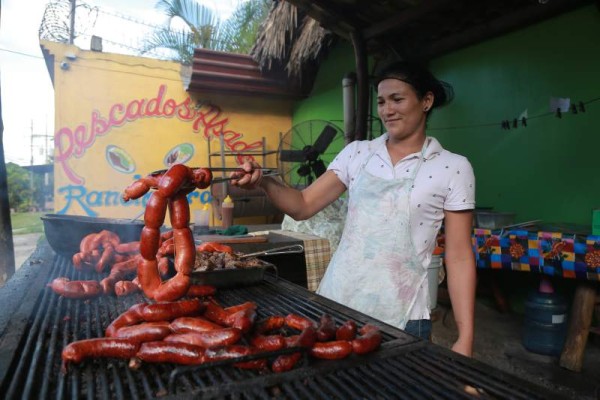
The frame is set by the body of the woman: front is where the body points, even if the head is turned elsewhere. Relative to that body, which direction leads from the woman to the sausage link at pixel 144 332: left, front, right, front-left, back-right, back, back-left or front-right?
front

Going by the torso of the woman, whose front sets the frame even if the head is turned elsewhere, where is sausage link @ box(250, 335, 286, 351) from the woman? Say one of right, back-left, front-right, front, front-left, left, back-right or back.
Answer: front

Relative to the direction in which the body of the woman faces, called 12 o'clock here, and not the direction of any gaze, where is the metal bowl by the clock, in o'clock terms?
The metal bowl is roughly at 2 o'clock from the woman.

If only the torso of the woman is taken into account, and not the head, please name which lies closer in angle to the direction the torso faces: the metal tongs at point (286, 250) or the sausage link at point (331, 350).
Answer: the sausage link

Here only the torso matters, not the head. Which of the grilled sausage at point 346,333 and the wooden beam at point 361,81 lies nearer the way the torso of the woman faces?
the grilled sausage

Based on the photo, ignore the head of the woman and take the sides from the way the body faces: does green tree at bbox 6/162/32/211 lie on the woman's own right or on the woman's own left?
on the woman's own right

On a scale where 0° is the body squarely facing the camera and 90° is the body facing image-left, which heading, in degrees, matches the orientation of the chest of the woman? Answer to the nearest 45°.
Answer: approximately 45°

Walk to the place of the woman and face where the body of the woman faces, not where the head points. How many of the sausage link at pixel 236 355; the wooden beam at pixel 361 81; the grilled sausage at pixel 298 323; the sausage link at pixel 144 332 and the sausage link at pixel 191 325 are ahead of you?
4

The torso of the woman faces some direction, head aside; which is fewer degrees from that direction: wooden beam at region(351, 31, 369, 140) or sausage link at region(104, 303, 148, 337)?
the sausage link

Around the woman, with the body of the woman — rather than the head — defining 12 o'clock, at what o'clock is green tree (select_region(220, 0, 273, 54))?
The green tree is roughly at 4 o'clock from the woman.

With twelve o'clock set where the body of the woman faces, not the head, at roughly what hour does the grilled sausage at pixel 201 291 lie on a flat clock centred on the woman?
The grilled sausage is roughly at 1 o'clock from the woman.

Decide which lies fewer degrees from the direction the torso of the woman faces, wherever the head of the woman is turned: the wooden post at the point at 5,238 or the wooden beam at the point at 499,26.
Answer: the wooden post

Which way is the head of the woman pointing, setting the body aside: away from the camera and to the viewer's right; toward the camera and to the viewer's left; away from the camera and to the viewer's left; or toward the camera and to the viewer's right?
toward the camera and to the viewer's left

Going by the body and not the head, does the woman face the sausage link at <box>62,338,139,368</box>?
yes

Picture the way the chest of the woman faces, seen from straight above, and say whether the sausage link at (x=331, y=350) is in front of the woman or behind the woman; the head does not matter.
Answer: in front

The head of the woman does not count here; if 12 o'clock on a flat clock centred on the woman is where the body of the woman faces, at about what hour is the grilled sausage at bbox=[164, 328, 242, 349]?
The grilled sausage is roughly at 12 o'clock from the woman.
